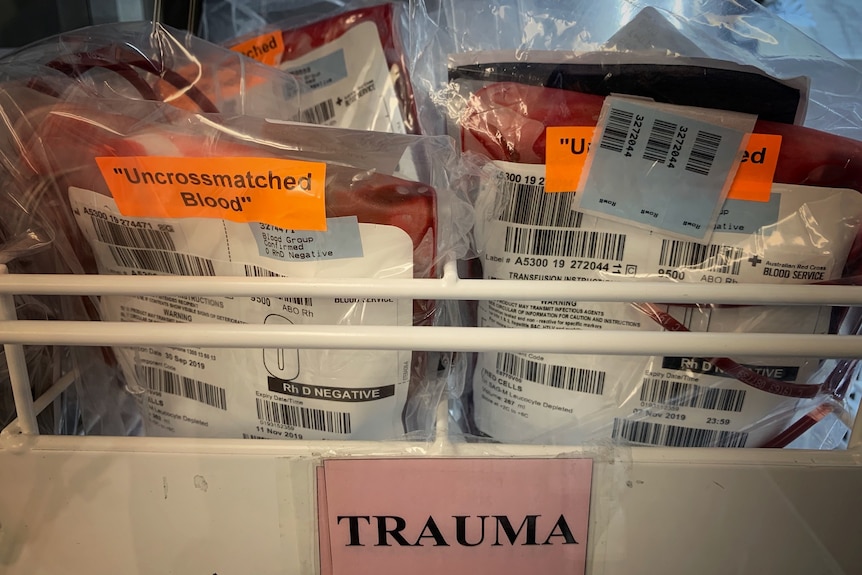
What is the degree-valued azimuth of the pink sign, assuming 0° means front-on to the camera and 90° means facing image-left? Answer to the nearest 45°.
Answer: approximately 0°

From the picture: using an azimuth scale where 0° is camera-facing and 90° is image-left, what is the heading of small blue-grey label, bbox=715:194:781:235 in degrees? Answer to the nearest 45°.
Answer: approximately 0°
